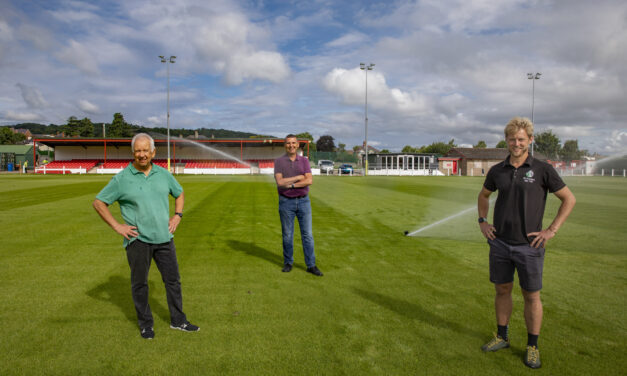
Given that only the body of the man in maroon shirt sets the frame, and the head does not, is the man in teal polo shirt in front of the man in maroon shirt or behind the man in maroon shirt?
in front

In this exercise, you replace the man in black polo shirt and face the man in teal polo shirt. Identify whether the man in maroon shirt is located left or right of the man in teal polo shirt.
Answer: right

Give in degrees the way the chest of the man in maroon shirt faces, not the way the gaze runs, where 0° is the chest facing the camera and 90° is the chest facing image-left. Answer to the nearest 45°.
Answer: approximately 0°

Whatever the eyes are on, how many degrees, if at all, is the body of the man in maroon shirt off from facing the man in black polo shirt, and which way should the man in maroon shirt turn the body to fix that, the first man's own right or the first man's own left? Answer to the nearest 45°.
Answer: approximately 45° to the first man's own left
